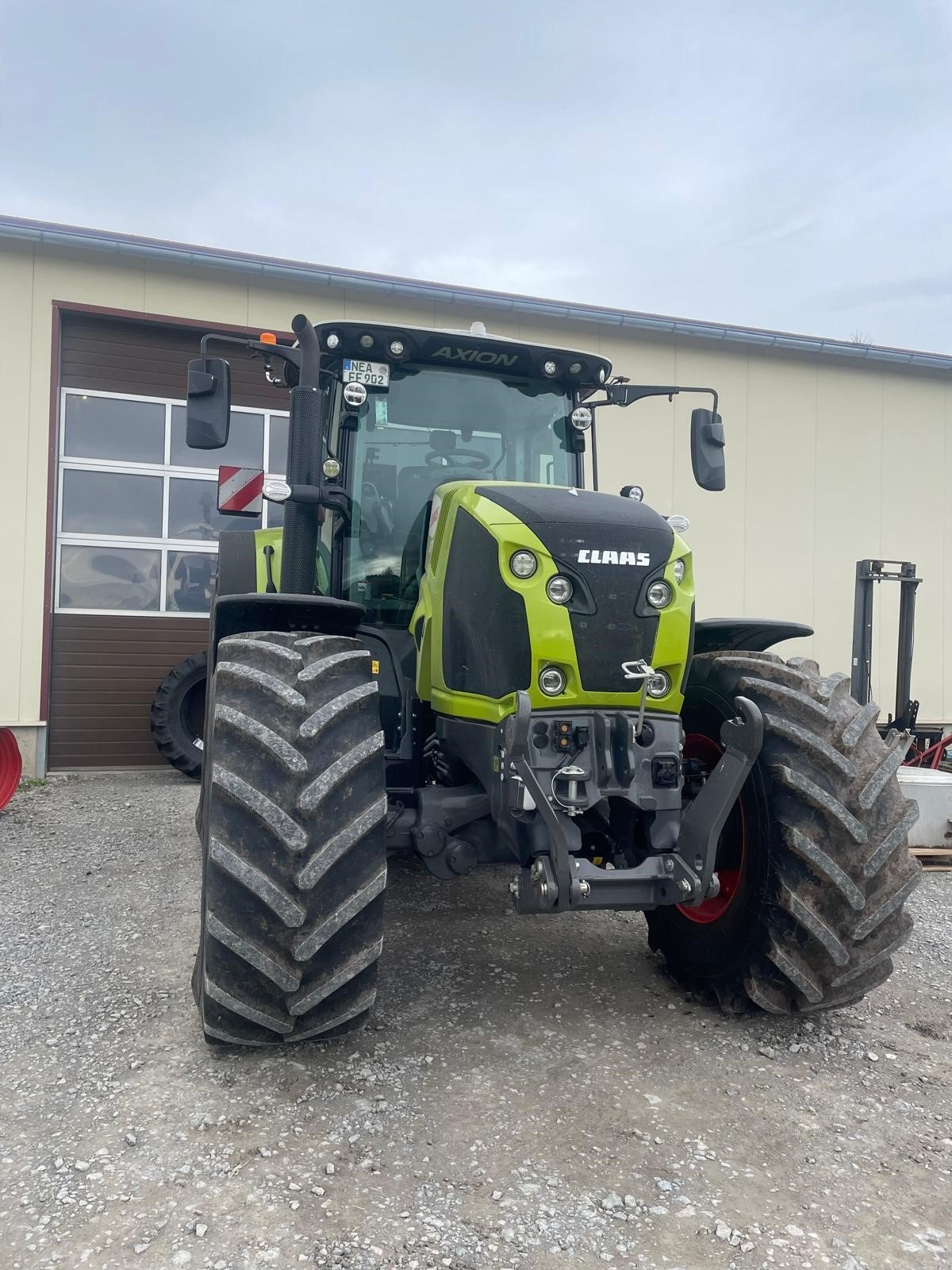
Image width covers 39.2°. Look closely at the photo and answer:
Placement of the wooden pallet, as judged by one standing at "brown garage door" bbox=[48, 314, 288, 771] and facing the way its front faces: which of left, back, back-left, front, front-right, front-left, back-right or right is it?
front-left

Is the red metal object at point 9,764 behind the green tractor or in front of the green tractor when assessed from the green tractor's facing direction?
behind

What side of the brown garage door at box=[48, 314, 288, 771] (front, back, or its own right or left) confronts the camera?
front

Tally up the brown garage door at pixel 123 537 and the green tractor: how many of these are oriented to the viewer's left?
0

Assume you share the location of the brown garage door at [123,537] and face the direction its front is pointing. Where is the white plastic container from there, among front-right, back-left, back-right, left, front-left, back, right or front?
front-left

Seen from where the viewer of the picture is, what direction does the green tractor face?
facing the viewer and to the right of the viewer

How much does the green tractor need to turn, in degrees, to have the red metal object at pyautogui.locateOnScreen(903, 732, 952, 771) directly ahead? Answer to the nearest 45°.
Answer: approximately 90° to its left

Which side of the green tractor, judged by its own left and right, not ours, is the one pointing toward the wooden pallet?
left

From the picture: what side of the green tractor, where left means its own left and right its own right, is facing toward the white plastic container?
left

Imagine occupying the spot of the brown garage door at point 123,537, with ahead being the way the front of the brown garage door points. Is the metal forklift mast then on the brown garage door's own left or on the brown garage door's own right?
on the brown garage door's own left

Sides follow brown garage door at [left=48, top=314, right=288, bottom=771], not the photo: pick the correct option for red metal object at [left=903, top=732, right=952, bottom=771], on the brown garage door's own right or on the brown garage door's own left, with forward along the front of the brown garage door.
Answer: on the brown garage door's own left
